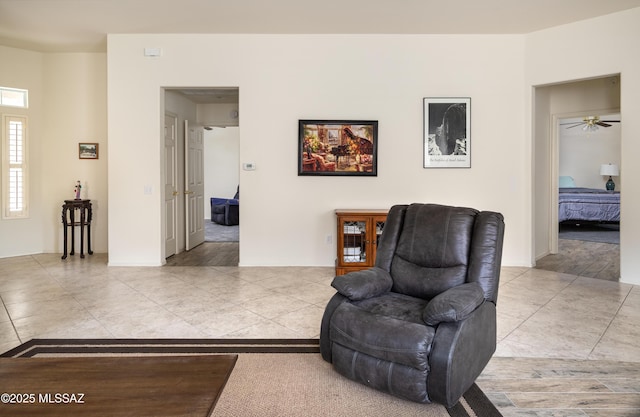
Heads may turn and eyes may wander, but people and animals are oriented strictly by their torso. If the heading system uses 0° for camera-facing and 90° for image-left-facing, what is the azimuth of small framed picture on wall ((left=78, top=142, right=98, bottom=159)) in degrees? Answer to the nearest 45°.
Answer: approximately 0°

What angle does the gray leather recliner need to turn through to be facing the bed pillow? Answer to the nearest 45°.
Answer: approximately 135° to its right

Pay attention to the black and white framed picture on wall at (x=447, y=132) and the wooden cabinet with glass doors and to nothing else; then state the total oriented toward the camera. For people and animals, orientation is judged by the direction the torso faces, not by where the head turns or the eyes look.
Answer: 2

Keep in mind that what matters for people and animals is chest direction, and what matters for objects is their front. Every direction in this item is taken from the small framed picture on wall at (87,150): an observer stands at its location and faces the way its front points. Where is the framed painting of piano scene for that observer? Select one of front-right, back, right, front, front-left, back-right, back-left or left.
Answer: front-left

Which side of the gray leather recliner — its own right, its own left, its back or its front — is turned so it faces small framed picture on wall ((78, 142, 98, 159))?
right

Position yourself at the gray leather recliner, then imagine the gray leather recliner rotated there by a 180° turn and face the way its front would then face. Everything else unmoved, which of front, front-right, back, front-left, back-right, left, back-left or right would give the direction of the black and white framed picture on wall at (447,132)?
front-left

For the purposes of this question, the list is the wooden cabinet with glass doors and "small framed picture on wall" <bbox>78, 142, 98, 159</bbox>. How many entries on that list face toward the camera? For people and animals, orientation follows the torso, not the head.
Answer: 2
